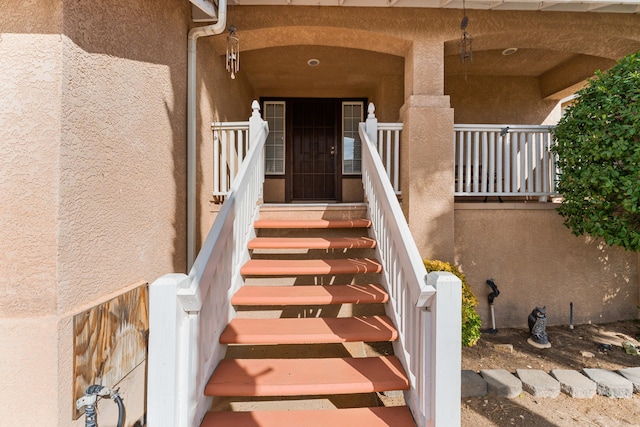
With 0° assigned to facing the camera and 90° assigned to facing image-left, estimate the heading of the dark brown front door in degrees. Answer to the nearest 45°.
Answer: approximately 0°

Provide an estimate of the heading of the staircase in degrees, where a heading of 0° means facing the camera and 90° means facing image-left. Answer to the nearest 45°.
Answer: approximately 0°

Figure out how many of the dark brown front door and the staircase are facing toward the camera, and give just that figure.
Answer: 2

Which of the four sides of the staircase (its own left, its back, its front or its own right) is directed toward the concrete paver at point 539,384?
left

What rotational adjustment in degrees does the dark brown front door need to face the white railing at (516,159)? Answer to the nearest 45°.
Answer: approximately 45° to its left

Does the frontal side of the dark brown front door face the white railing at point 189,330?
yes

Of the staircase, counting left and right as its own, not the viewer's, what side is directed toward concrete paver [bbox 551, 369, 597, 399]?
left

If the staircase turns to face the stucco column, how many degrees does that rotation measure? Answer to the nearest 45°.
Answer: approximately 135° to its left

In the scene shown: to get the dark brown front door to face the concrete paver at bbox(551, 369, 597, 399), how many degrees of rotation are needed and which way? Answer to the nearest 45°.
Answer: approximately 45° to its left
